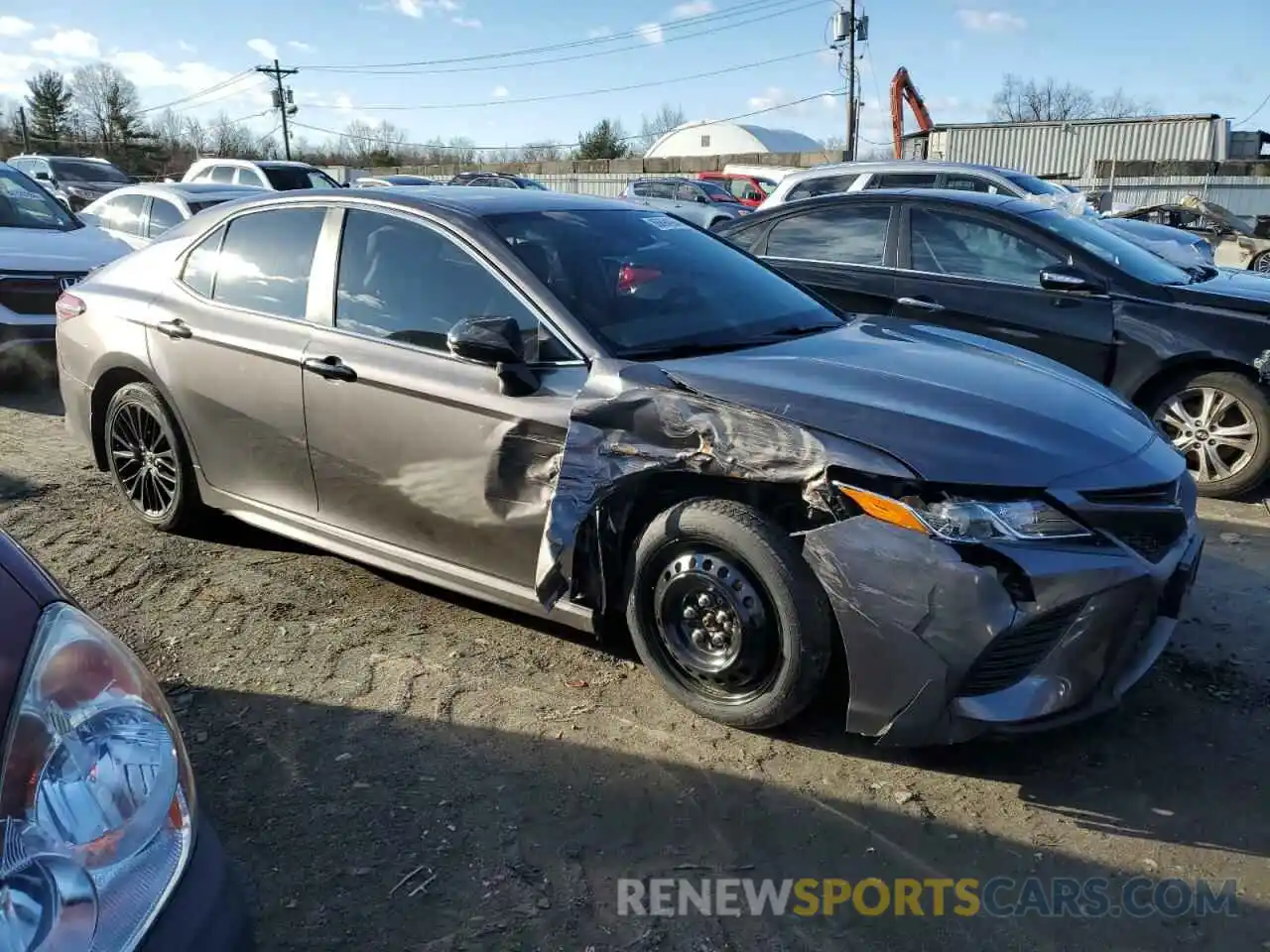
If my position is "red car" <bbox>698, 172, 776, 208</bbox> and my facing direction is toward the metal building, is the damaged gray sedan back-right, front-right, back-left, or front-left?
back-right

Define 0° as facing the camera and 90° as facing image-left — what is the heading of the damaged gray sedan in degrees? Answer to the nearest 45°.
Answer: approximately 315°

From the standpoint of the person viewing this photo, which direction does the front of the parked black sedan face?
facing to the right of the viewer

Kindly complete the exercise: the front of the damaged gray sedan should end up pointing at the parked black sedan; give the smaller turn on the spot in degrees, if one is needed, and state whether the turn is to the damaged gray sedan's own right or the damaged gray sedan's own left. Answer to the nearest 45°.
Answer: approximately 90° to the damaged gray sedan's own left

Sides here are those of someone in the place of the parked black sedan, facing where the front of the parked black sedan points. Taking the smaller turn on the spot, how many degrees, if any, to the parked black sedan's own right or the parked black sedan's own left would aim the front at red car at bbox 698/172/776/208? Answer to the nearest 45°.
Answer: approximately 90° to the parked black sedan's own left

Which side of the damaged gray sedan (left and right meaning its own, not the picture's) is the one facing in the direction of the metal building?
left

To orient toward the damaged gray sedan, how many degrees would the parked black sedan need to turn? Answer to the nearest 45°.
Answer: approximately 90° to its right
